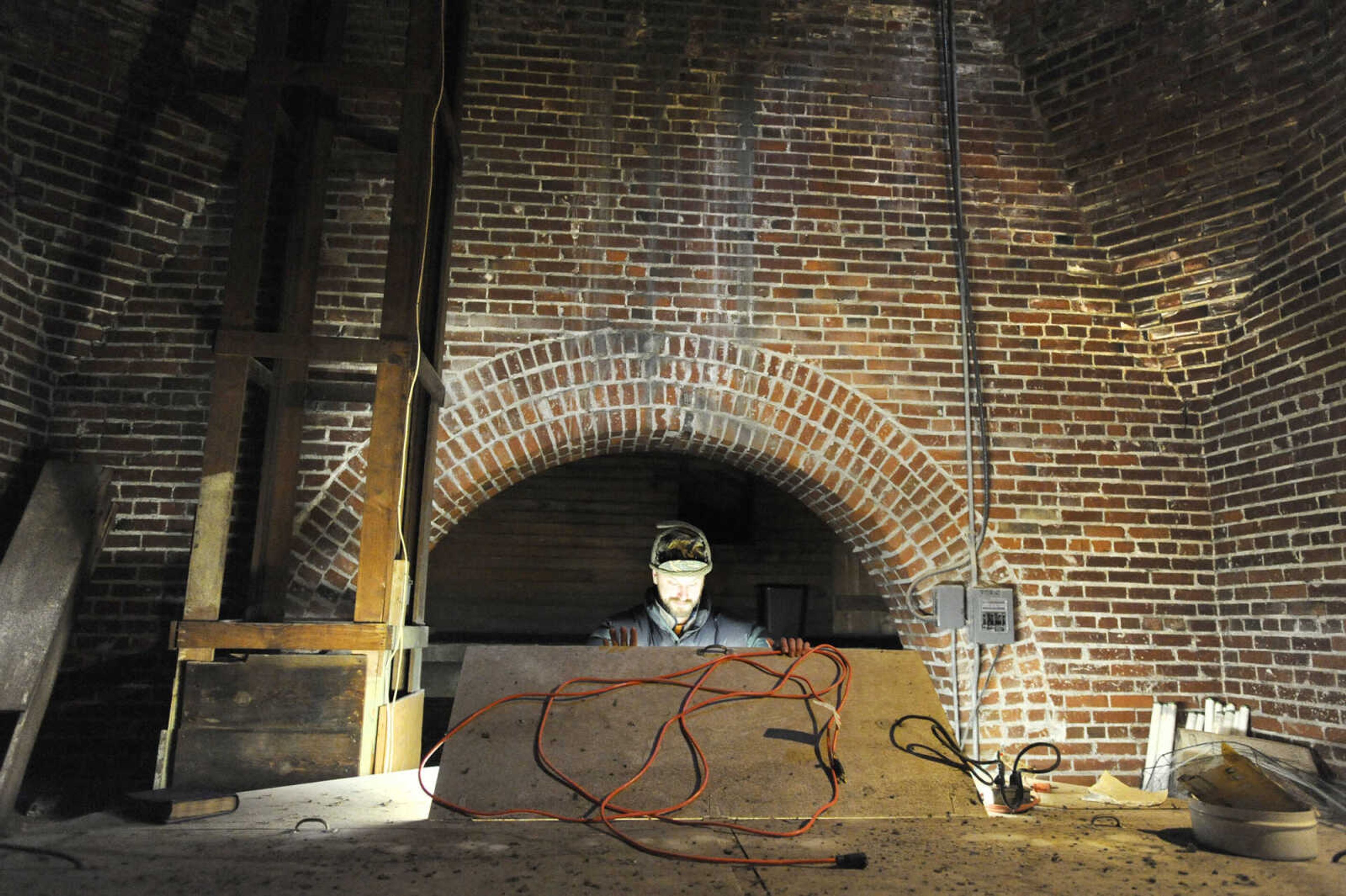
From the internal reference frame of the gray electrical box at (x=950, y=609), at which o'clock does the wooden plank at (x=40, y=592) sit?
The wooden plank is roughly at 2 o'clock from the gray electrical box.

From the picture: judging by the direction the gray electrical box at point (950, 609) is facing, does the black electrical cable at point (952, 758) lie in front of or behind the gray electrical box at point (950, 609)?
in front

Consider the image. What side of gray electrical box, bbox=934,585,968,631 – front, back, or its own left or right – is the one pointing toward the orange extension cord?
front

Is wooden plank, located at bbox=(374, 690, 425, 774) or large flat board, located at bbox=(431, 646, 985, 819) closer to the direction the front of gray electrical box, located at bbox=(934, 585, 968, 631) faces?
the large flat board

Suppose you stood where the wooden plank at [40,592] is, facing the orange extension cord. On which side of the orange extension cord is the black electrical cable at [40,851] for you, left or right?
right

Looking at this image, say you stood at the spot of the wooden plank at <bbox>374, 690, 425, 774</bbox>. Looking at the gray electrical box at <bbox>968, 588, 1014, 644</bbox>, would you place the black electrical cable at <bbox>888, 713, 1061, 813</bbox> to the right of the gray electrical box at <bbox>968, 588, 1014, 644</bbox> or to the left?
right

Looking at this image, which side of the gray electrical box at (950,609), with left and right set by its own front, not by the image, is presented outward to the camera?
front

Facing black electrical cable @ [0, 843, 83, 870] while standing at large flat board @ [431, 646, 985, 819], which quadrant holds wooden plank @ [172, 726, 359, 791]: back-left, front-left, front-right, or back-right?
front-right

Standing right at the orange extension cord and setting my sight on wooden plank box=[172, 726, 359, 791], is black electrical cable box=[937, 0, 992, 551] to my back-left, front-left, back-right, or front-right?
back-right

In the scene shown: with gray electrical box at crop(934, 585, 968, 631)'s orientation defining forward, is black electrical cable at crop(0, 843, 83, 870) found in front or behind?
in front

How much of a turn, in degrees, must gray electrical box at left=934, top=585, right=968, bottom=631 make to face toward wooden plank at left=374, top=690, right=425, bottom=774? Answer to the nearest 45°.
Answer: approximately 45° to its right

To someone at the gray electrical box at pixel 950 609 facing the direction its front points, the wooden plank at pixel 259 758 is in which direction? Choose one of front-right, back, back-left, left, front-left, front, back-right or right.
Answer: front-right
